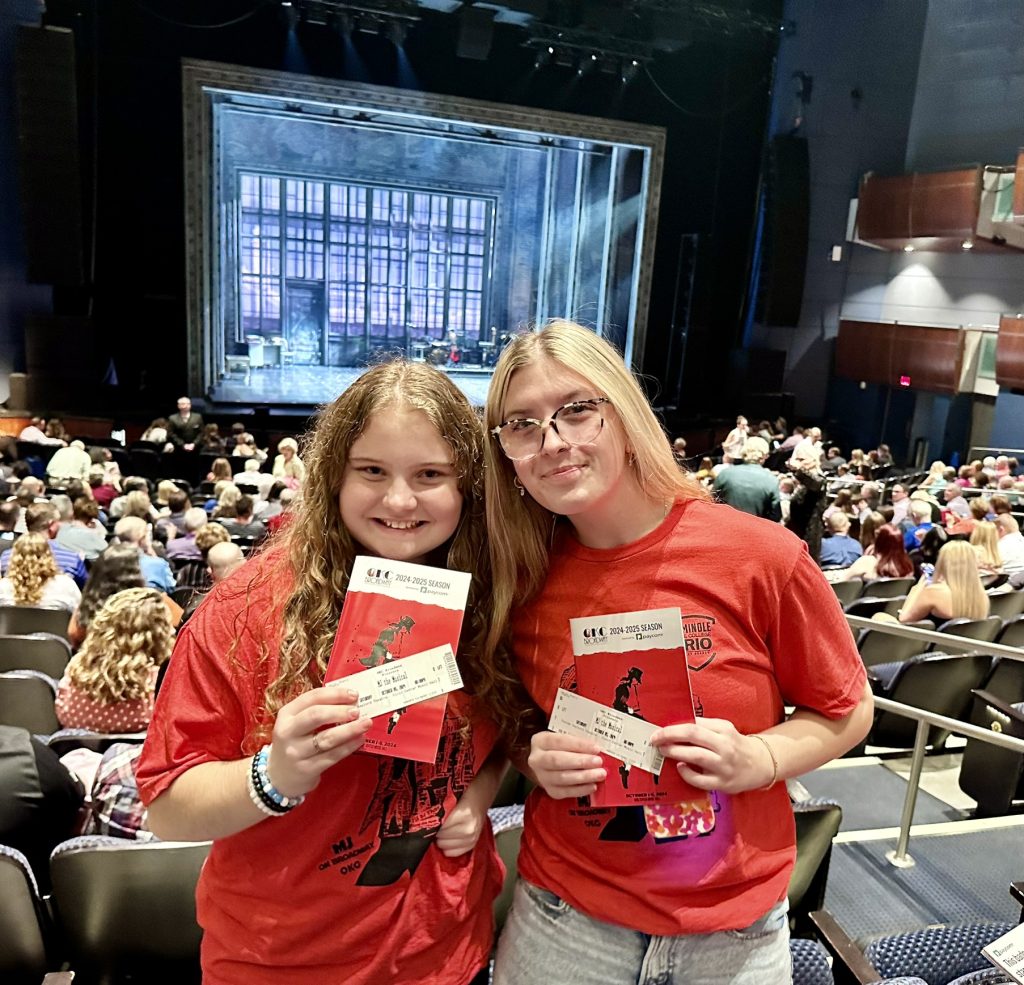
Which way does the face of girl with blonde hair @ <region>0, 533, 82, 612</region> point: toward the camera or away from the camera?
away from the camera

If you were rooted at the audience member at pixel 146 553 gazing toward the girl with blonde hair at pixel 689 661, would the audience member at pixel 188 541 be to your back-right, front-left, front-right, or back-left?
back-left

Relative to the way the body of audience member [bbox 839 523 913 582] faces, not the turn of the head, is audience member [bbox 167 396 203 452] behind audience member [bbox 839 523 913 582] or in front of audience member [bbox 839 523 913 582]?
in front

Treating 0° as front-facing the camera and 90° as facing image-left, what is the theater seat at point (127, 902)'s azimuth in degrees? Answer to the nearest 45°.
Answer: approximately 180°

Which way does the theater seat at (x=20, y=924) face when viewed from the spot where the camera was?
facing away from the viewer

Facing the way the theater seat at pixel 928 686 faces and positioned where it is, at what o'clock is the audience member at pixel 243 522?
The audience member is roughly at 11 o'clock from the theater seat.

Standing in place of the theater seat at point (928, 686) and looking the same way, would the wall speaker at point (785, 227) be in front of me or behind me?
in front

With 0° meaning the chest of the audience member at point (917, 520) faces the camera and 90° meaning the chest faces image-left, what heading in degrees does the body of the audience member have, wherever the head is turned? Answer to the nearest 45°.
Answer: approximately 135°

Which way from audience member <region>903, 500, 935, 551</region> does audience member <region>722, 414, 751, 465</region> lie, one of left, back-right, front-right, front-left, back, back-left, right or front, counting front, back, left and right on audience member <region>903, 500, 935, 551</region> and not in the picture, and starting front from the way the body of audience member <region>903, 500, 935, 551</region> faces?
front

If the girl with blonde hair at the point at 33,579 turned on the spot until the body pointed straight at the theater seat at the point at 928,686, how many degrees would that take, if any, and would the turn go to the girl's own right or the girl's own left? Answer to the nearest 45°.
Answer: approximately 135° to the girl's own right

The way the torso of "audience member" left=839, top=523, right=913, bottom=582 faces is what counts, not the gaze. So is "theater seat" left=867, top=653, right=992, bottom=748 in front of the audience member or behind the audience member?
behind

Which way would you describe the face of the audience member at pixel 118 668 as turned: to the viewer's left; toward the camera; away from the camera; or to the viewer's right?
away from the camera

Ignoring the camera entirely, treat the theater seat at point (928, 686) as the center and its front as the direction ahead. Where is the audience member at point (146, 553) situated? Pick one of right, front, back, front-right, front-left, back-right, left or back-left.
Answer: front-left

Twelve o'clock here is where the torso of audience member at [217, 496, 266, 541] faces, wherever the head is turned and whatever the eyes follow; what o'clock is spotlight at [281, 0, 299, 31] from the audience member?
The spotlight is roughly at 12 o'clock from the audience member.

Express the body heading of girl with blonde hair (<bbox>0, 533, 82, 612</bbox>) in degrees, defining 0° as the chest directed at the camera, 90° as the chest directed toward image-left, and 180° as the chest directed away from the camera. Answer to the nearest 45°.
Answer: approximately 180°

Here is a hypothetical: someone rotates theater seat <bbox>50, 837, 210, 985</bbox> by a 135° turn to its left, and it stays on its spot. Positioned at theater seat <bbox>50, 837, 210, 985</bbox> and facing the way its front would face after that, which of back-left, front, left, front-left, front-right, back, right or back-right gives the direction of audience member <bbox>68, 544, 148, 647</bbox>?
back-right
